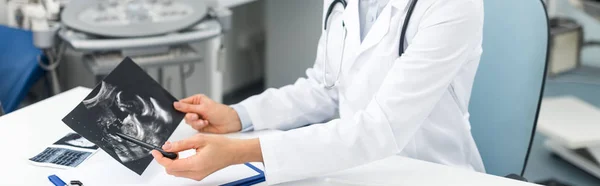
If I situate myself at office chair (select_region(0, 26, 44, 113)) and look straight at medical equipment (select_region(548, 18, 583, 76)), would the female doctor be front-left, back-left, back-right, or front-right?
front-right

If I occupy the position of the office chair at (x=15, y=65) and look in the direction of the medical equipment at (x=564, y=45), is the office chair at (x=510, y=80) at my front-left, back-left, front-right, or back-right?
front-right

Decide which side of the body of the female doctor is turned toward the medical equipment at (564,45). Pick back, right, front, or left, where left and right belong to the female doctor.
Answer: back

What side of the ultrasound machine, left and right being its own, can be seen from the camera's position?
front

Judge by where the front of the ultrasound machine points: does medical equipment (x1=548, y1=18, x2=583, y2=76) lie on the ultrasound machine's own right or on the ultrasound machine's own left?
on the ultrasound machine's own left

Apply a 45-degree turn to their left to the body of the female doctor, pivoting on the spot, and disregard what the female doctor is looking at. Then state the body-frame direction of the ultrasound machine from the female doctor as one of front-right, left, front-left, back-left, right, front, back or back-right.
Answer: back-right

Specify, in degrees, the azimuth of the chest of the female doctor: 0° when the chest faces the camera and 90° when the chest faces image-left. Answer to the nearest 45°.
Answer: approximately 45°

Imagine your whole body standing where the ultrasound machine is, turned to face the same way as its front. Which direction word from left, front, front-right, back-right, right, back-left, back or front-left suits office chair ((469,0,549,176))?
front-left
